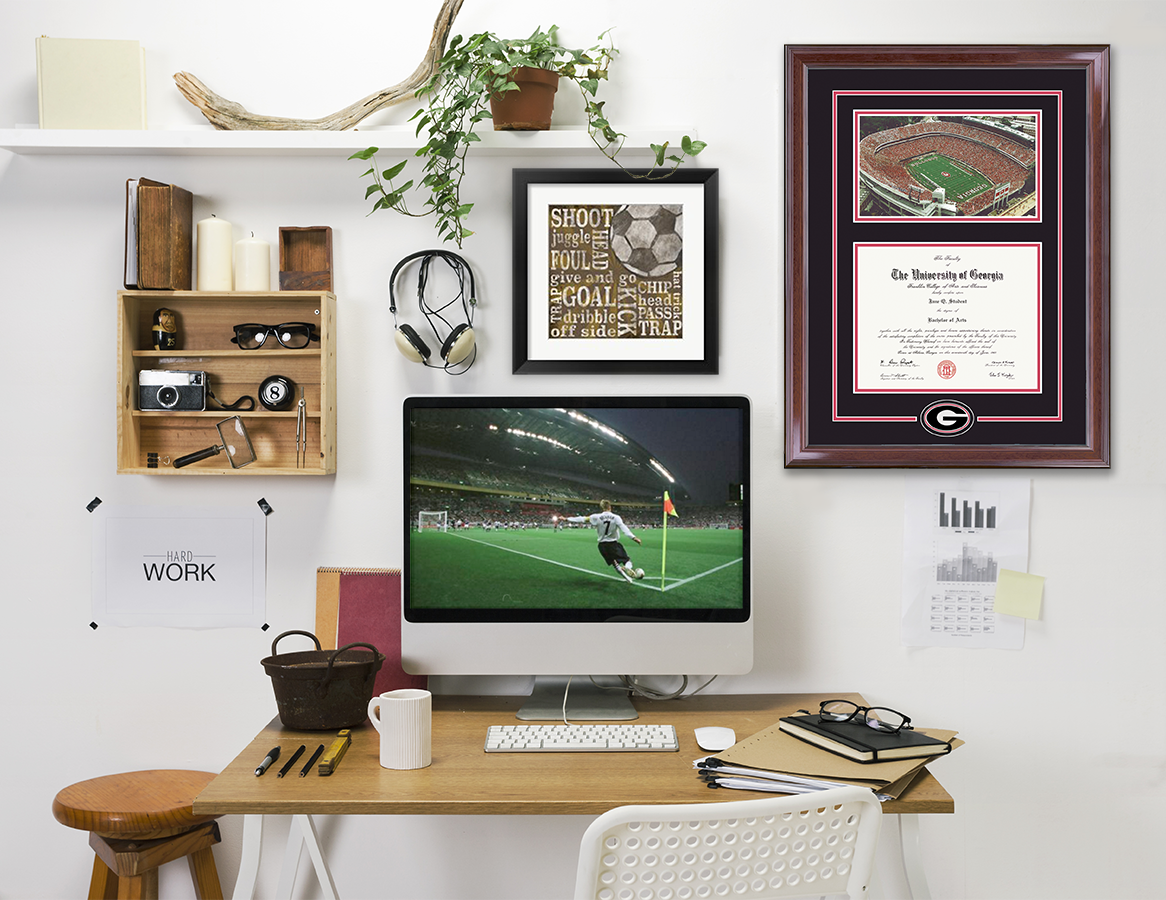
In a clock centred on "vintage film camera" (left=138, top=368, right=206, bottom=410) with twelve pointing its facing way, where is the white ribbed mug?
The white ribbed mug is roughly at 11 o'clock from the vintage film camera.

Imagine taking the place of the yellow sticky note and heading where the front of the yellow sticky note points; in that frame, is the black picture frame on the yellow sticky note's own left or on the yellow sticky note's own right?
on the yellow sticky note's own right

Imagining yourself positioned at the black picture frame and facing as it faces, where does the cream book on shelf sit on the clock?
The cream book on shelf is roughly at 3 o'clock from the black picture frame.

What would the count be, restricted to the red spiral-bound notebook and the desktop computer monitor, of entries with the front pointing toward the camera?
2

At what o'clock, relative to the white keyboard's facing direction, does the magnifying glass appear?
The magnifying glass is roughly at 4 o'clock from the white keyboard.

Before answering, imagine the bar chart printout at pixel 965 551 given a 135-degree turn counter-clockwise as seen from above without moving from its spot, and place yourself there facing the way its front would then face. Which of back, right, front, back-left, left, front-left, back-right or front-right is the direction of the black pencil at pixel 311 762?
back

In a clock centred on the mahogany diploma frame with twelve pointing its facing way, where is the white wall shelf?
The white wall shelf is roughly at 2 o'clock from the mahogany diploma frame.
